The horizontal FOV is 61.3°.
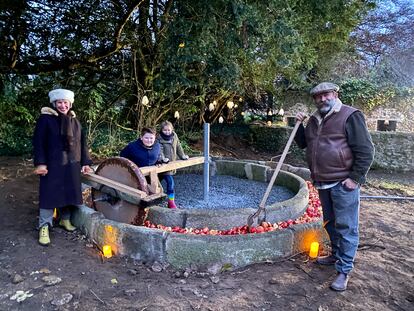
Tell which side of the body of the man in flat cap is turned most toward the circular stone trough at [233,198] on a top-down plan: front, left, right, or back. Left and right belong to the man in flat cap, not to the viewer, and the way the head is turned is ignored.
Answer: right

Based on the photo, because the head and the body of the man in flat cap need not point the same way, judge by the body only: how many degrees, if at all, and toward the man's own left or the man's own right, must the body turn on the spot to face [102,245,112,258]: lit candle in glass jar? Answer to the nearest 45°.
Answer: approximately 45° to the man's own right

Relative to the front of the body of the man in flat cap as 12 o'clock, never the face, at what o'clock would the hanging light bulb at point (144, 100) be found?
The hanging light bulb is roughly at 3 o'clock from the man in flat cap.

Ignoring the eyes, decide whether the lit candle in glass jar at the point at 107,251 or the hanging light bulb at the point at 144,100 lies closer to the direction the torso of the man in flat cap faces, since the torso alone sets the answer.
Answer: the lit candle in glass jar

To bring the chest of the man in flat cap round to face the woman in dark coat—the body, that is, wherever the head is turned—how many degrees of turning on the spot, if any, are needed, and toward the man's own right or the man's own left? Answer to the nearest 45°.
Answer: approximately 45° to the man's own right

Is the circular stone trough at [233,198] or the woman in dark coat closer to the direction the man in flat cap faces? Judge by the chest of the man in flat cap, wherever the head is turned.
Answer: the woman in dark coat

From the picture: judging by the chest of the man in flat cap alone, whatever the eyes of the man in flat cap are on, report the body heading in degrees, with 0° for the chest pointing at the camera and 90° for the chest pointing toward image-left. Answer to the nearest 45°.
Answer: approximately 45°
